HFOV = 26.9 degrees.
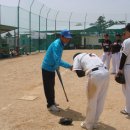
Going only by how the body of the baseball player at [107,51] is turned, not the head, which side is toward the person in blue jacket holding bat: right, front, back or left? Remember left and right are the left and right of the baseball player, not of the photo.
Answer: front

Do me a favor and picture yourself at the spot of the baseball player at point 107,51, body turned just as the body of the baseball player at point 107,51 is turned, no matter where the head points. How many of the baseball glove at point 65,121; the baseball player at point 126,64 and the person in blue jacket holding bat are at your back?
0

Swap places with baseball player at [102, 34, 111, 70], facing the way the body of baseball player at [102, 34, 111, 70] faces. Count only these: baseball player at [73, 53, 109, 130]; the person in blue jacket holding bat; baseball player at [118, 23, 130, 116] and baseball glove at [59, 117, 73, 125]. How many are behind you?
0

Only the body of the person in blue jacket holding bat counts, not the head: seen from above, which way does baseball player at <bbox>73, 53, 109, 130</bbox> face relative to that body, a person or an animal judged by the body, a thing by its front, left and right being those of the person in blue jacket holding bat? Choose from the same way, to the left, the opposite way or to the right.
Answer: the opposite way

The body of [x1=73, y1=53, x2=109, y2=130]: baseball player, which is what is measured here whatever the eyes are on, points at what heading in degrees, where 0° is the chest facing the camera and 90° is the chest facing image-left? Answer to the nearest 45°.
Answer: approximately 90°

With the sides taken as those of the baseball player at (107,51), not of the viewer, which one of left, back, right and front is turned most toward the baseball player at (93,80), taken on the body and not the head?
front

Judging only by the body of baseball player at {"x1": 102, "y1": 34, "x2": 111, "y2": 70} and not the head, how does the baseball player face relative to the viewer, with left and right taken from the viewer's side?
facing the viewer

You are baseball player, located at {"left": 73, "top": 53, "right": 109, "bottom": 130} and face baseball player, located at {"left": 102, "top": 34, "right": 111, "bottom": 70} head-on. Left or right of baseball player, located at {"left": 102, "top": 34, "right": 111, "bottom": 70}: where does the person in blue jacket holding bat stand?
left

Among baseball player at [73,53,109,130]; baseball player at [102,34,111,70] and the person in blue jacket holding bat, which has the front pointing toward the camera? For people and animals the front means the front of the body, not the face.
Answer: baseball player at [102,34,111,70]

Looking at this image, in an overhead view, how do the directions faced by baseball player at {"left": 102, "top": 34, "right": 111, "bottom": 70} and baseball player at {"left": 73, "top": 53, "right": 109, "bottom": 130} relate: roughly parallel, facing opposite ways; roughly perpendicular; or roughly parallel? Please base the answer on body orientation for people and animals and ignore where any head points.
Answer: roughly perpendicular

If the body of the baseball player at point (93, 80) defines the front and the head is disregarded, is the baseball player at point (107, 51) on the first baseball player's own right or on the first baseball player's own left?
on the first baseball player's own right

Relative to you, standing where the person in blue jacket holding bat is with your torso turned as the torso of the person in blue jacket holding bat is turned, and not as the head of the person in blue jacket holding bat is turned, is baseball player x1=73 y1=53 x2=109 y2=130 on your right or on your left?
on your right

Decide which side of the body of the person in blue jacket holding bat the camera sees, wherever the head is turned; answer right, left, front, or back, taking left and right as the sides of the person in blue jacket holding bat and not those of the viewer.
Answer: right
